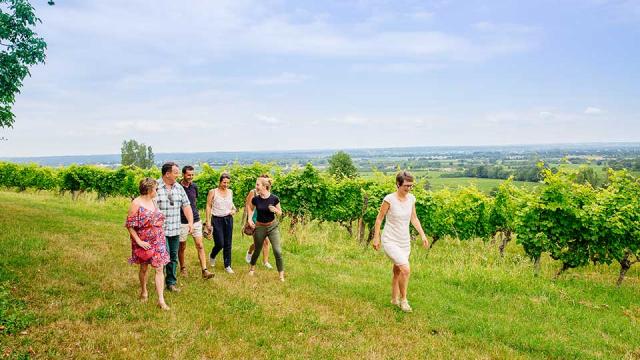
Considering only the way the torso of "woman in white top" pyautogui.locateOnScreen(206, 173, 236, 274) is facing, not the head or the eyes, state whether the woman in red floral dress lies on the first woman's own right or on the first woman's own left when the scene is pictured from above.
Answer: on the first woman's own right

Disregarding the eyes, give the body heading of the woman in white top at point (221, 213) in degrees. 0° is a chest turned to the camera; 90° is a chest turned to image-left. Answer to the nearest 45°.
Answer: approximately 315°

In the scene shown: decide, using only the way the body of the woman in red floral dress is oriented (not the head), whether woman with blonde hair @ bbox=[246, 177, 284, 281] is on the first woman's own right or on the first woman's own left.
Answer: on the first woman's own left

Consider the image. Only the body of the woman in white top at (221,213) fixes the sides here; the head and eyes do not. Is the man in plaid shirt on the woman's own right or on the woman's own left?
on the woman's own right

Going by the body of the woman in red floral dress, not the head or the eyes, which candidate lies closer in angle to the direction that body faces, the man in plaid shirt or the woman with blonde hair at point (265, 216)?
the woman with blonde hair

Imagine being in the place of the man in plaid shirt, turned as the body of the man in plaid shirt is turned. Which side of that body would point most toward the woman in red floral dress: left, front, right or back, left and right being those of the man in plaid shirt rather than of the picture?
right
